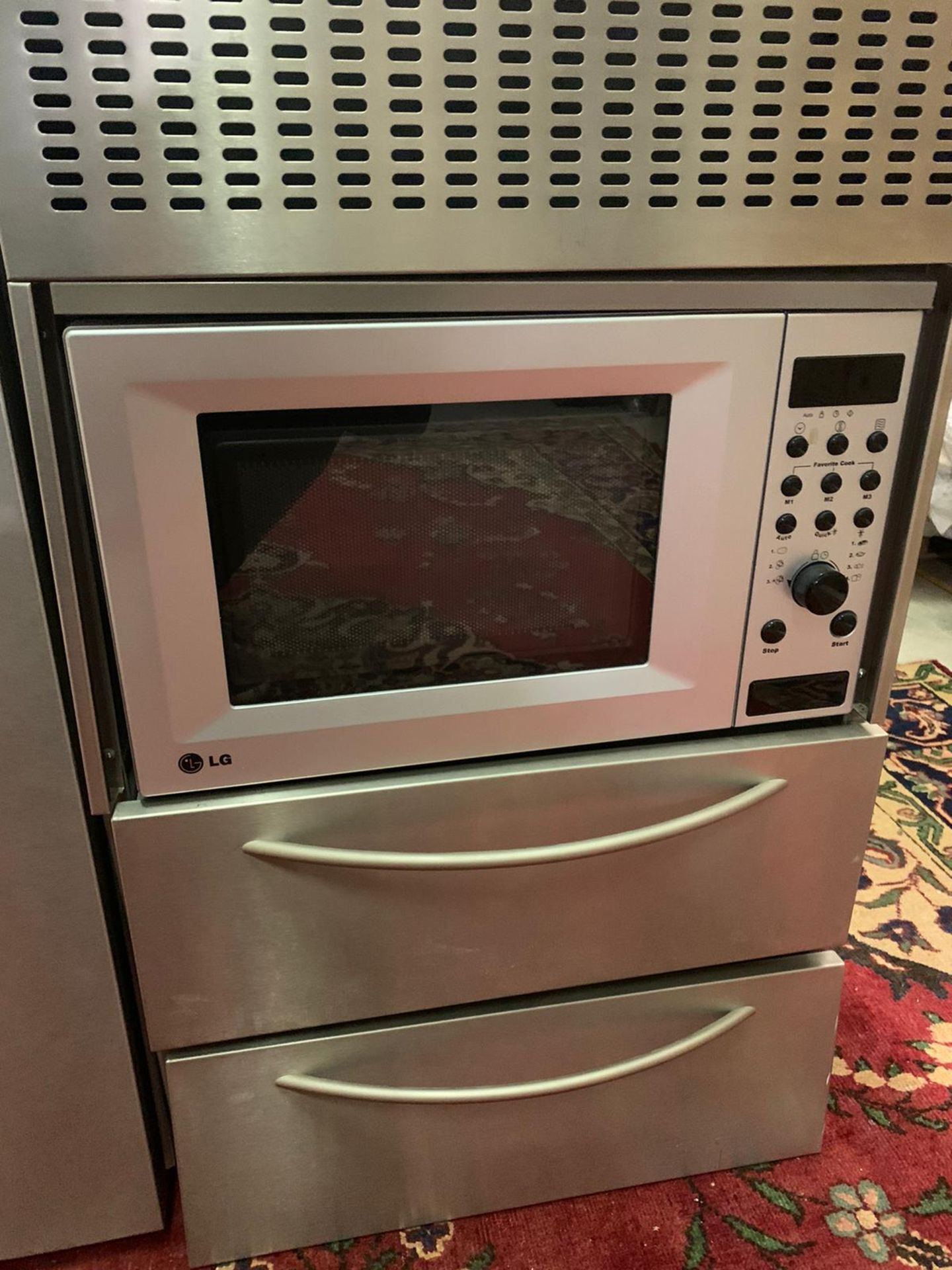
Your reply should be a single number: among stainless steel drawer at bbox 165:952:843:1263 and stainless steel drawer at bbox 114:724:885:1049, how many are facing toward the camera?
2

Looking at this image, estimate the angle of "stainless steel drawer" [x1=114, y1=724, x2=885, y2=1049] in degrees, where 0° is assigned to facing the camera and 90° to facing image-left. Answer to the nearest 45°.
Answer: approximately 0°

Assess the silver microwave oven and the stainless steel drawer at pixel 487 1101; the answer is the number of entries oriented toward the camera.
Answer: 2

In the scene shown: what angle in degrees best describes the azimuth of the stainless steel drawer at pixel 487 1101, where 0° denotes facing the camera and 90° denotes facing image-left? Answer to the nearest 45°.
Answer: approximately 0°
